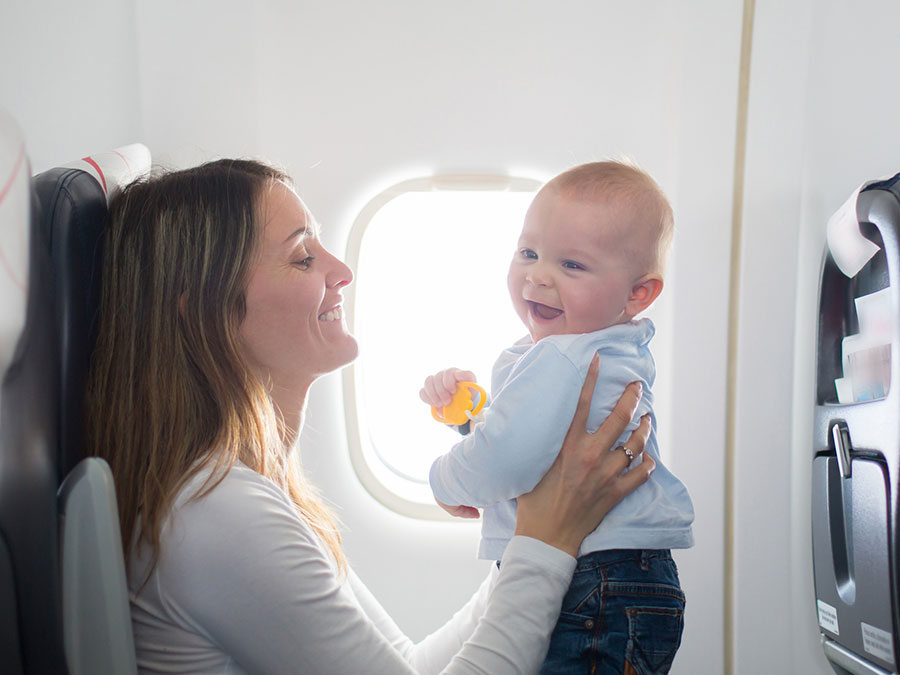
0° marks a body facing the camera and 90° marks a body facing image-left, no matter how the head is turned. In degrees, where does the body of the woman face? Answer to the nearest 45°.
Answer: approximately 270°

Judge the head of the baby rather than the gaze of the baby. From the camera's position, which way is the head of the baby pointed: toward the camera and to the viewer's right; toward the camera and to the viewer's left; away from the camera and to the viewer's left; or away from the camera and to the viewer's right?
toward the camera and to the viewer's left

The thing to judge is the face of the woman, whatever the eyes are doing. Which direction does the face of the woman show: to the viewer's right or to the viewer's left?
to the viewer's right
